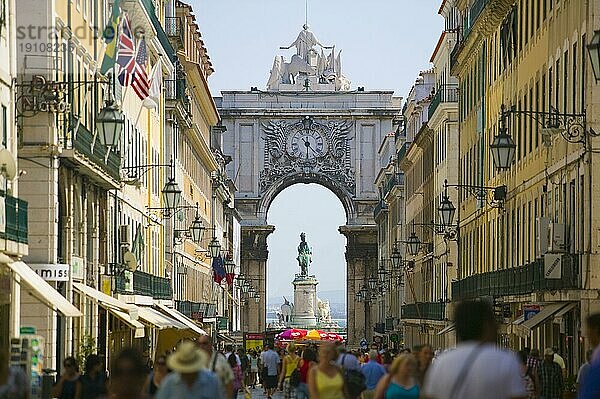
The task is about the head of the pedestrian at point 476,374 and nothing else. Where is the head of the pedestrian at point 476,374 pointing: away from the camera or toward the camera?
away from the camera

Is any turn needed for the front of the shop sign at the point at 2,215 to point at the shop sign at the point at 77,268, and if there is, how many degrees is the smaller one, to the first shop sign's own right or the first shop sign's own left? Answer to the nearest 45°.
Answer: approximately 90° to the first shop sign's own left

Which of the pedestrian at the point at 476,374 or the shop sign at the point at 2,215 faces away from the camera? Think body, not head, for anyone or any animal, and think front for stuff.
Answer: the pedestrian

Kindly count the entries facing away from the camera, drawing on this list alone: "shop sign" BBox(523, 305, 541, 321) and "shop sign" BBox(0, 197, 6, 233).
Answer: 0

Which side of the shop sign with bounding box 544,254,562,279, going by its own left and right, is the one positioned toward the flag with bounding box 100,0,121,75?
right

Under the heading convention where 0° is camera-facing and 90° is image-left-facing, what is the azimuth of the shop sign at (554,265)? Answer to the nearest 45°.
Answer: approximately 0°

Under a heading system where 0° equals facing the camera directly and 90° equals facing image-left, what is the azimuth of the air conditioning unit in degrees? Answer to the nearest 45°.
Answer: approximately 90°

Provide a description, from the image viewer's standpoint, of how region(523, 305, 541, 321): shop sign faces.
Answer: facing the viewer
